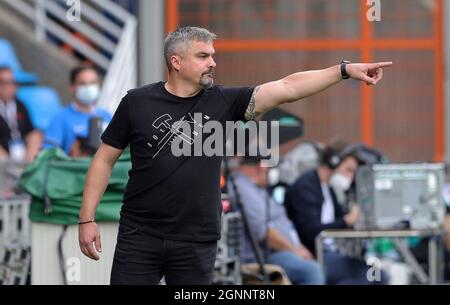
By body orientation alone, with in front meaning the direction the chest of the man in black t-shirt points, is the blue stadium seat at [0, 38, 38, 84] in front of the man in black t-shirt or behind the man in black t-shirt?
behind

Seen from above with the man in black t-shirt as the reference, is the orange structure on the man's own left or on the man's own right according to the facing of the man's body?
on the man's own left

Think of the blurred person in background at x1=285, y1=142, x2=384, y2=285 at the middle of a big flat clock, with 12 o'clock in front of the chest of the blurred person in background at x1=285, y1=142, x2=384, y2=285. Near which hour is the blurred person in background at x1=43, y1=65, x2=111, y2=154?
the blurred person in background at x1=43, y1=65, x2=111, y2=154 is roughly at 4 o'clock from the blurred person in background at x1=285, y1=142, x2=384, y2=285.
